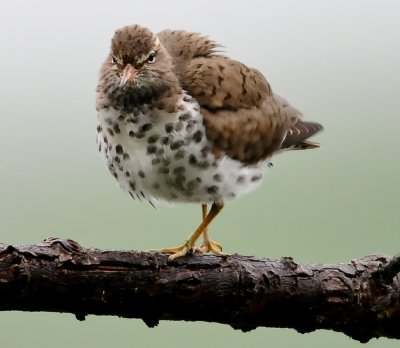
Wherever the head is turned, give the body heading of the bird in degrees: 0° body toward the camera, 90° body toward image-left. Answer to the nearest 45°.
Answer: approximately 45°
